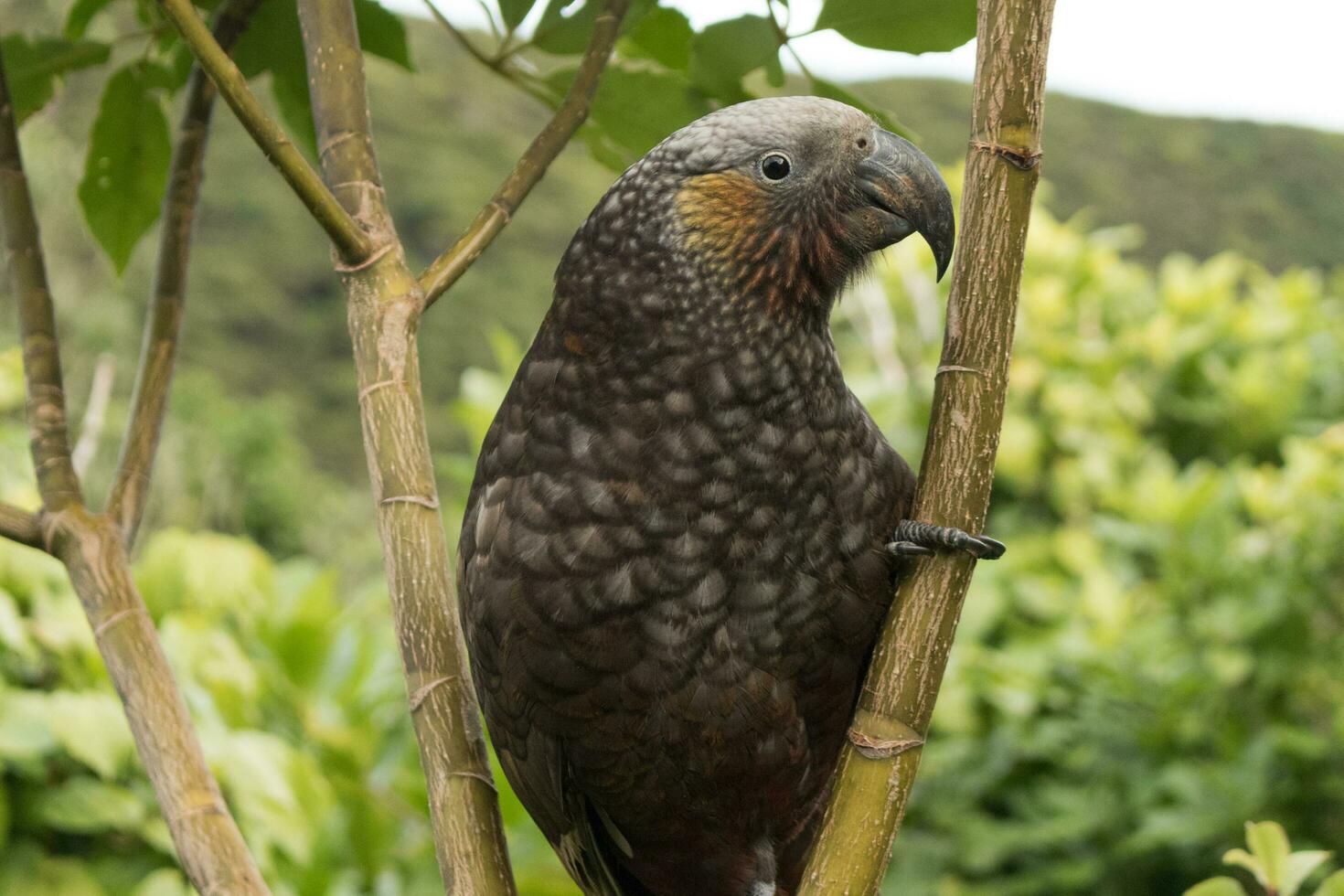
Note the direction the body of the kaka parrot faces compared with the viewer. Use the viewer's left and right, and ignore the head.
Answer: facing the viewer and to the right of the viewer

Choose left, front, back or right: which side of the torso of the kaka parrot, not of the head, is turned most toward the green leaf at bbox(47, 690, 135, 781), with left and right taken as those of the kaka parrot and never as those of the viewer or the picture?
back

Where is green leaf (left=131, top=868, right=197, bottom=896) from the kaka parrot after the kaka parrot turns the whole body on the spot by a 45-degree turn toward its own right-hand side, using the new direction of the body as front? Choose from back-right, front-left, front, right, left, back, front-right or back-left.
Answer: back-right

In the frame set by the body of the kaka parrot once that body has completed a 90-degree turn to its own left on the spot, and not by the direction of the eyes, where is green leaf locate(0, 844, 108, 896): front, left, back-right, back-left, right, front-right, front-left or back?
left
